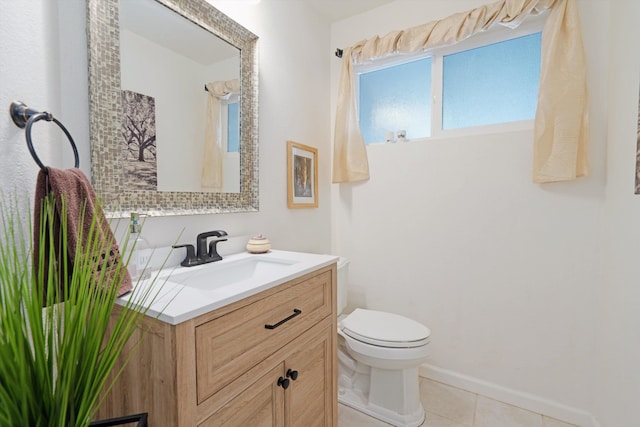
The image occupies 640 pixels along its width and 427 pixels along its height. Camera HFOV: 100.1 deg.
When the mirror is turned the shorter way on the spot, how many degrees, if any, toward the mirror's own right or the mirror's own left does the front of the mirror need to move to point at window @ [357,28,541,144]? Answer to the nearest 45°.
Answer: approximately 45° to the mirror's own left

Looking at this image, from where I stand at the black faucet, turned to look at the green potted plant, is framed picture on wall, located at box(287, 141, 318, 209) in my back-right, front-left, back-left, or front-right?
back-left

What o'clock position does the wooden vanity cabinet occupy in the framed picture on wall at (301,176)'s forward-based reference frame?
The wooden vanity cabinet is roughly at 2 o'clock from the framed picture on wall.

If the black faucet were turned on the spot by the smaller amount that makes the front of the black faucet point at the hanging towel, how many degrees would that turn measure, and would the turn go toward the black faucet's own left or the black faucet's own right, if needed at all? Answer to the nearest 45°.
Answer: approximately 90° to the black faucet's own right

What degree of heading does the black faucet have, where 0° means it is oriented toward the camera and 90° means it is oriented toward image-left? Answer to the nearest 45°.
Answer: approximately 315°

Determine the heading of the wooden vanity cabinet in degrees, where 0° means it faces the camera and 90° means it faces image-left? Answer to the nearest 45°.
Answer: approximately 315°
